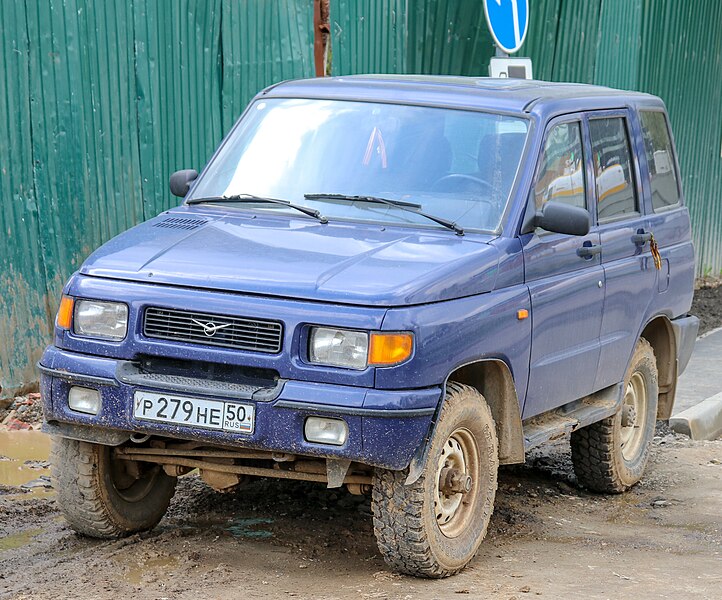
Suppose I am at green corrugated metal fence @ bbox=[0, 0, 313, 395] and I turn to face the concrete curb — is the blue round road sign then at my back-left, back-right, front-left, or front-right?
front-left

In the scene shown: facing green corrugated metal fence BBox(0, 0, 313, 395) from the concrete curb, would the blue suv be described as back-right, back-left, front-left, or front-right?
front-left

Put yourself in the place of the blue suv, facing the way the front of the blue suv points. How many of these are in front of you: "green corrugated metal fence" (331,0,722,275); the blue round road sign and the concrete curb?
0

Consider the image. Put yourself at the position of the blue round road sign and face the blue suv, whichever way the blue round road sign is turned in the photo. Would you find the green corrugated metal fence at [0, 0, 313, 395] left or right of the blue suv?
right

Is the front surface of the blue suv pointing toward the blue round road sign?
no

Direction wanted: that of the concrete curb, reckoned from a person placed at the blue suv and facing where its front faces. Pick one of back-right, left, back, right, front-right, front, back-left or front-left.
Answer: back

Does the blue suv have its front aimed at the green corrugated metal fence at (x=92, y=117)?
no

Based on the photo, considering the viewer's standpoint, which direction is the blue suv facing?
facing the viewer and to the left of the viewer

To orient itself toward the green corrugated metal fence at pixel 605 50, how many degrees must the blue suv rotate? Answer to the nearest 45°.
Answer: approximately 135° to its right

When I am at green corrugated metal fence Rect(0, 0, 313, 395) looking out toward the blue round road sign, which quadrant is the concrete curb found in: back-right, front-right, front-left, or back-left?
front-right

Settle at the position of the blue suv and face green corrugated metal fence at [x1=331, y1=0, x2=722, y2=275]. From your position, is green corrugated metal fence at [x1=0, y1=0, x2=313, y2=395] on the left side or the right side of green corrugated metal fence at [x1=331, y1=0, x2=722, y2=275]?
left
